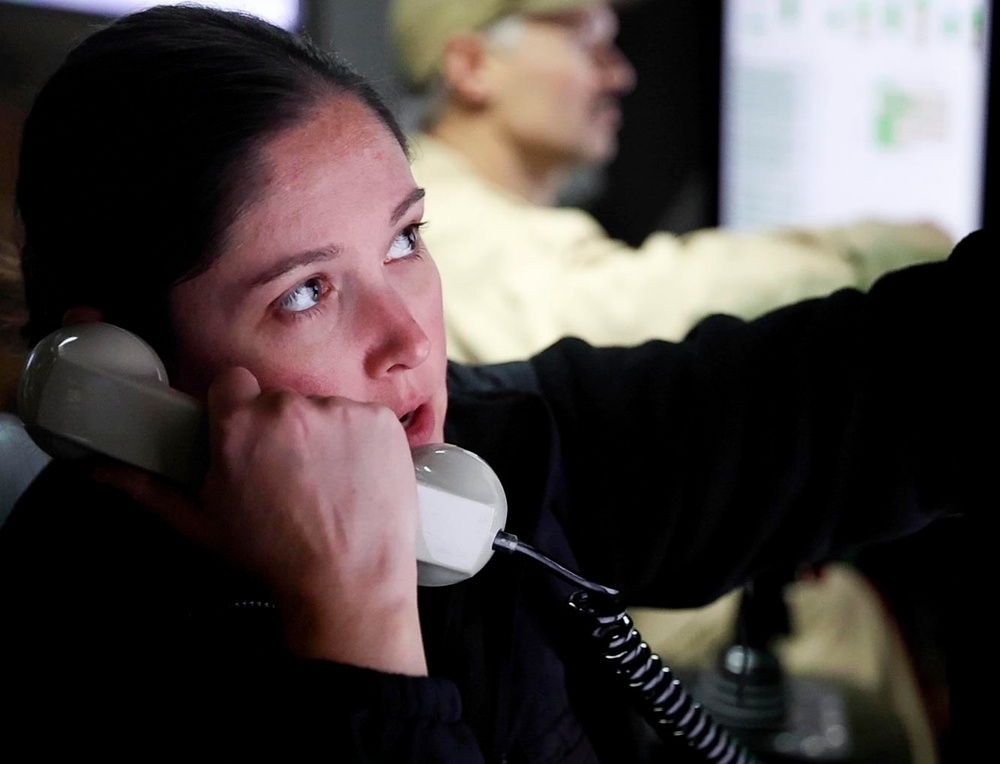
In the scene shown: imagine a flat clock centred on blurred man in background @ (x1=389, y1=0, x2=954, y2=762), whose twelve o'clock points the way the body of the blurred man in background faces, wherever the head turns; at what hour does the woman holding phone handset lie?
The woman holding phone handset is roughly at 3 o'clock from the blurred man in background.

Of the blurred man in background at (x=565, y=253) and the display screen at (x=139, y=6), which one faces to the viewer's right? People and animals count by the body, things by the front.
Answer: the blurred man in background

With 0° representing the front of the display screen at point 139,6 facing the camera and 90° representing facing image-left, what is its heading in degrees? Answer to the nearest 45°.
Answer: approximately 0°

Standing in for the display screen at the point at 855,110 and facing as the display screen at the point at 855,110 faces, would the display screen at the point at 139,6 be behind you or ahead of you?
ahead

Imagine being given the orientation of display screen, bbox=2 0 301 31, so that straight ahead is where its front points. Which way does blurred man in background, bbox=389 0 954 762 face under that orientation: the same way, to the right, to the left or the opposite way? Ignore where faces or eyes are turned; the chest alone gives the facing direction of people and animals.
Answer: to the left

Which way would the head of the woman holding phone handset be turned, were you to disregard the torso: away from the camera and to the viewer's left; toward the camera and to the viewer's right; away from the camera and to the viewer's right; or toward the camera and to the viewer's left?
toward the camera and to the viewer's right

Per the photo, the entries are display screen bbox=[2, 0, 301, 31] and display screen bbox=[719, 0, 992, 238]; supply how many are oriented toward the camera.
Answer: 2

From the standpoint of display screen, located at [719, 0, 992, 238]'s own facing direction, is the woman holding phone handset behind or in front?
in front

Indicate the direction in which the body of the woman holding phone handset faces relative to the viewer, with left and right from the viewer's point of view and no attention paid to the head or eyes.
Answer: facing the viewer and to the right of the viewer

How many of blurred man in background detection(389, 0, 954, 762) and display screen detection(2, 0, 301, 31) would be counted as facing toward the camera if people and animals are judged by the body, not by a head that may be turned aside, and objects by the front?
1

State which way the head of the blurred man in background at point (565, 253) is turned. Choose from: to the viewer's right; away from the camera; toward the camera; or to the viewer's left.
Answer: to the viewer's right

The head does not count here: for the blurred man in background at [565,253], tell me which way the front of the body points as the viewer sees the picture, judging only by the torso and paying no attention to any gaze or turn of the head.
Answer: to the viewer's right
